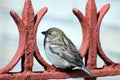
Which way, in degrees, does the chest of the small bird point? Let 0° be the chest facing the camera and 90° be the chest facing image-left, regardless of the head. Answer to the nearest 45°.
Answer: approximately 90°
